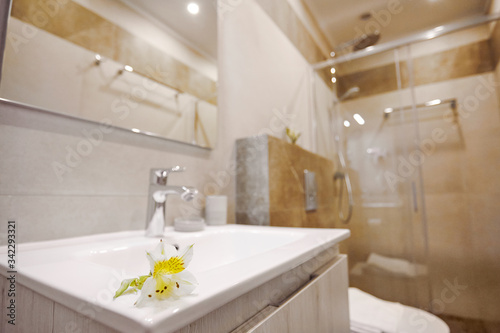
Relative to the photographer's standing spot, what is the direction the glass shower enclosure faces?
facing the viewer and to the left of the viewer

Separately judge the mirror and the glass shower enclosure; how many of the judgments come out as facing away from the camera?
0

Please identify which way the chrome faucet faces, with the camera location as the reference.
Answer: facing the viewer and to the right of the viewer

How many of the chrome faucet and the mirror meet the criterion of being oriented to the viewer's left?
0

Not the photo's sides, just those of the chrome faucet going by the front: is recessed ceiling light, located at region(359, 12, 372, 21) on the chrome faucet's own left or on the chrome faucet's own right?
on the chrome faucet's own left

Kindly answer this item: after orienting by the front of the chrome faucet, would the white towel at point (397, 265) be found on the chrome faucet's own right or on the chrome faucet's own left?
on the chrome faucet's own left

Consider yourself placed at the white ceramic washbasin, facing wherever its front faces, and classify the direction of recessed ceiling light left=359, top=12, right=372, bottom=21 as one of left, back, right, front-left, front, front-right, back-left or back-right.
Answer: left

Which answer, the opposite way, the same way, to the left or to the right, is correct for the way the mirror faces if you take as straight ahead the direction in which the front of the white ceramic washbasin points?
the same way

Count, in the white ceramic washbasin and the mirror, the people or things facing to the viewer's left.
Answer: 0
